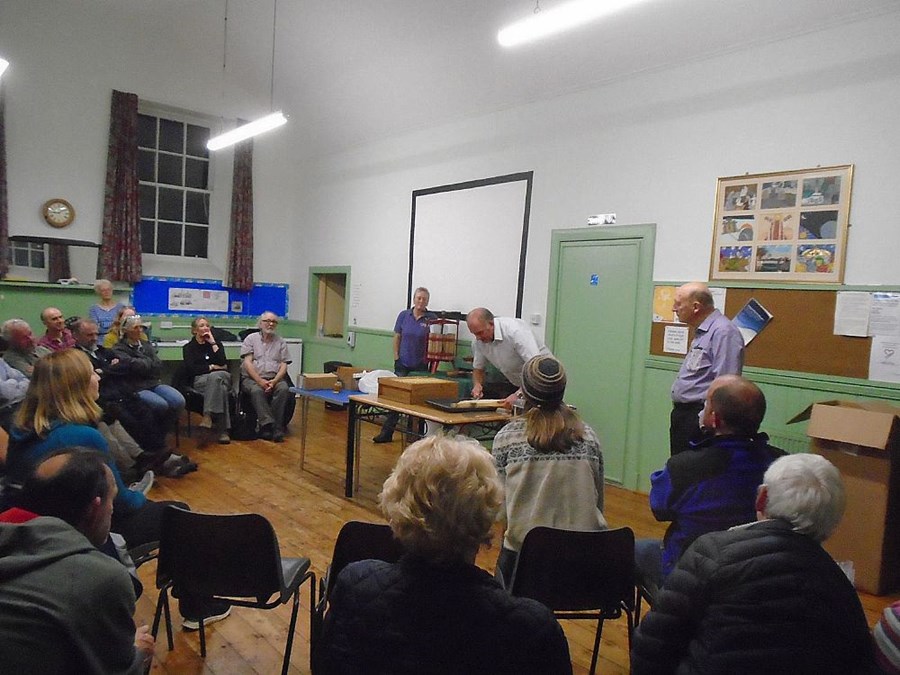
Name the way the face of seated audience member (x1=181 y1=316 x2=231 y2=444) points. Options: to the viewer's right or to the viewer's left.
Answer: to the viewer's right

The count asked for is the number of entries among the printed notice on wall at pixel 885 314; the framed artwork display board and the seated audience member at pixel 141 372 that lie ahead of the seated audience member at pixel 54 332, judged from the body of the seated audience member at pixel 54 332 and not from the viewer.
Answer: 3

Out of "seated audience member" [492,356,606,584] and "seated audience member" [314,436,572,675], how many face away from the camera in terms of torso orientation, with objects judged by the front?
2

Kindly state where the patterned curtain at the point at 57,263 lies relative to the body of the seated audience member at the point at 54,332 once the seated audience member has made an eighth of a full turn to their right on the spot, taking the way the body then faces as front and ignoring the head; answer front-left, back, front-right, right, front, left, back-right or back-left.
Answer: back

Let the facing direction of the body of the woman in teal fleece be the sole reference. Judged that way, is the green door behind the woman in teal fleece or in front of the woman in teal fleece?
in front

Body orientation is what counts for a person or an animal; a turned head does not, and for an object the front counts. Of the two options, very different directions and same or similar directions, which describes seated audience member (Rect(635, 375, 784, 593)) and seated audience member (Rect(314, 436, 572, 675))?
same or similar directions

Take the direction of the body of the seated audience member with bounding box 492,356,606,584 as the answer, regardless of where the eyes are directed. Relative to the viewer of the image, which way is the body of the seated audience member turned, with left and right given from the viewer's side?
facing away from the viewer

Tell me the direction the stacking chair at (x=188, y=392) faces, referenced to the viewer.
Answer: facing the viewer and to the right of the viewer

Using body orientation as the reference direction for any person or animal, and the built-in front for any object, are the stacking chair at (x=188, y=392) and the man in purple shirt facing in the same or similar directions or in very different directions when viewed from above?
very different directions

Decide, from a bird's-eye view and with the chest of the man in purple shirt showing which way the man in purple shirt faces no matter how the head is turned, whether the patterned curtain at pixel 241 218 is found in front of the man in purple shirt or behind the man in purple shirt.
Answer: in front

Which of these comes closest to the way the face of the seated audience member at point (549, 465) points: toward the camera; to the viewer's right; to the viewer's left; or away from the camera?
away from the camera

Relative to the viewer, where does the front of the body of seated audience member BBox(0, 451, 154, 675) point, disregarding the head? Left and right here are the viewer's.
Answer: facing away from the viewer and to the right of the viewer

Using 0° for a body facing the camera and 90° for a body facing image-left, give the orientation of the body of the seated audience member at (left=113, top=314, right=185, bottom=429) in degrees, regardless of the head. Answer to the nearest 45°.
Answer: approximately 315°

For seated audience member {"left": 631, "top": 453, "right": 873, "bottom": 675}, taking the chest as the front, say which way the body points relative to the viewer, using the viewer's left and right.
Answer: facing away from the viewer and to the left of the viewer

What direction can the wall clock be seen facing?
toward the camera

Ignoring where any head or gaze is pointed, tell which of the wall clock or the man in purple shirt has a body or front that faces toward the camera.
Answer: the wall clock

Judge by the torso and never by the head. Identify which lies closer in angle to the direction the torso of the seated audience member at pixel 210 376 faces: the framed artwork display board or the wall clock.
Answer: the framed artwork display board

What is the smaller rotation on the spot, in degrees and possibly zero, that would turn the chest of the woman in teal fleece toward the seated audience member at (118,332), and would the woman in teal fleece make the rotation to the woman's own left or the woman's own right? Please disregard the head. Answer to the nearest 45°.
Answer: approximately 45° to the woman's own left

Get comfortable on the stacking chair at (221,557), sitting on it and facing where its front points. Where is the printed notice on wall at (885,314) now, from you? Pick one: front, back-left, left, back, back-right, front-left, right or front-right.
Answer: front-right
